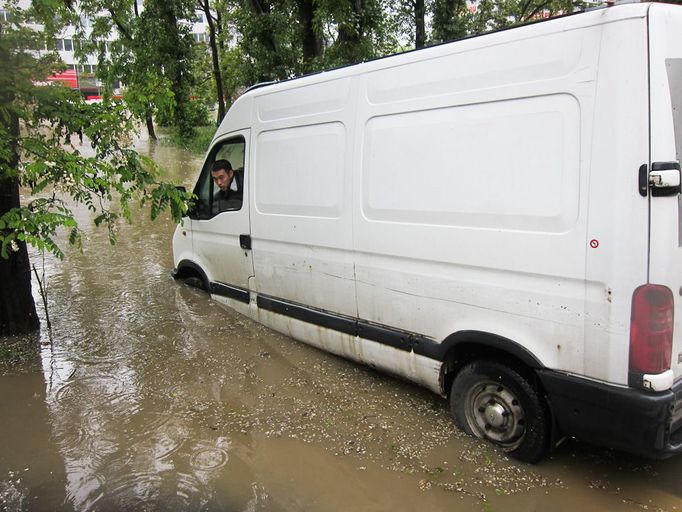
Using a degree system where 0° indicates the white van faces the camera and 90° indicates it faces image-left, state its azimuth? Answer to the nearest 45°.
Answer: approximately 135°
